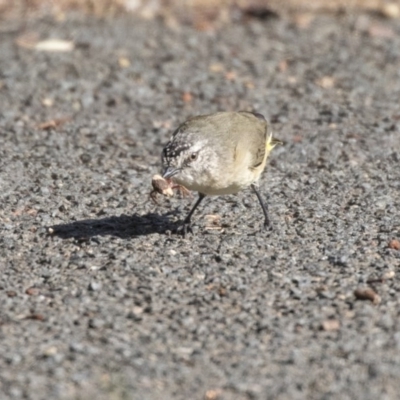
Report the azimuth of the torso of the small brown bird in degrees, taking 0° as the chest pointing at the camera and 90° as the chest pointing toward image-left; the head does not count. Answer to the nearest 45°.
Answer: approximately 45°
